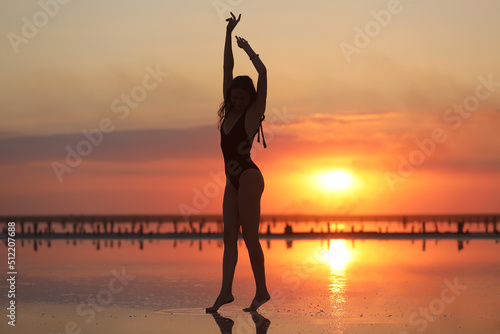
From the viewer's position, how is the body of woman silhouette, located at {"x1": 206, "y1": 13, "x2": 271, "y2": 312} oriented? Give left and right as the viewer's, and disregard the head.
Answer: facing the viewer and to the left of the viewer
